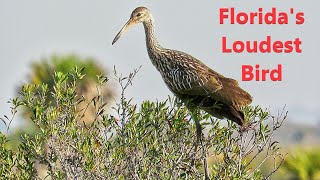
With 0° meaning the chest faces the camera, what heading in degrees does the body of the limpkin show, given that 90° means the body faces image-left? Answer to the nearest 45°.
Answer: approximately 90°
